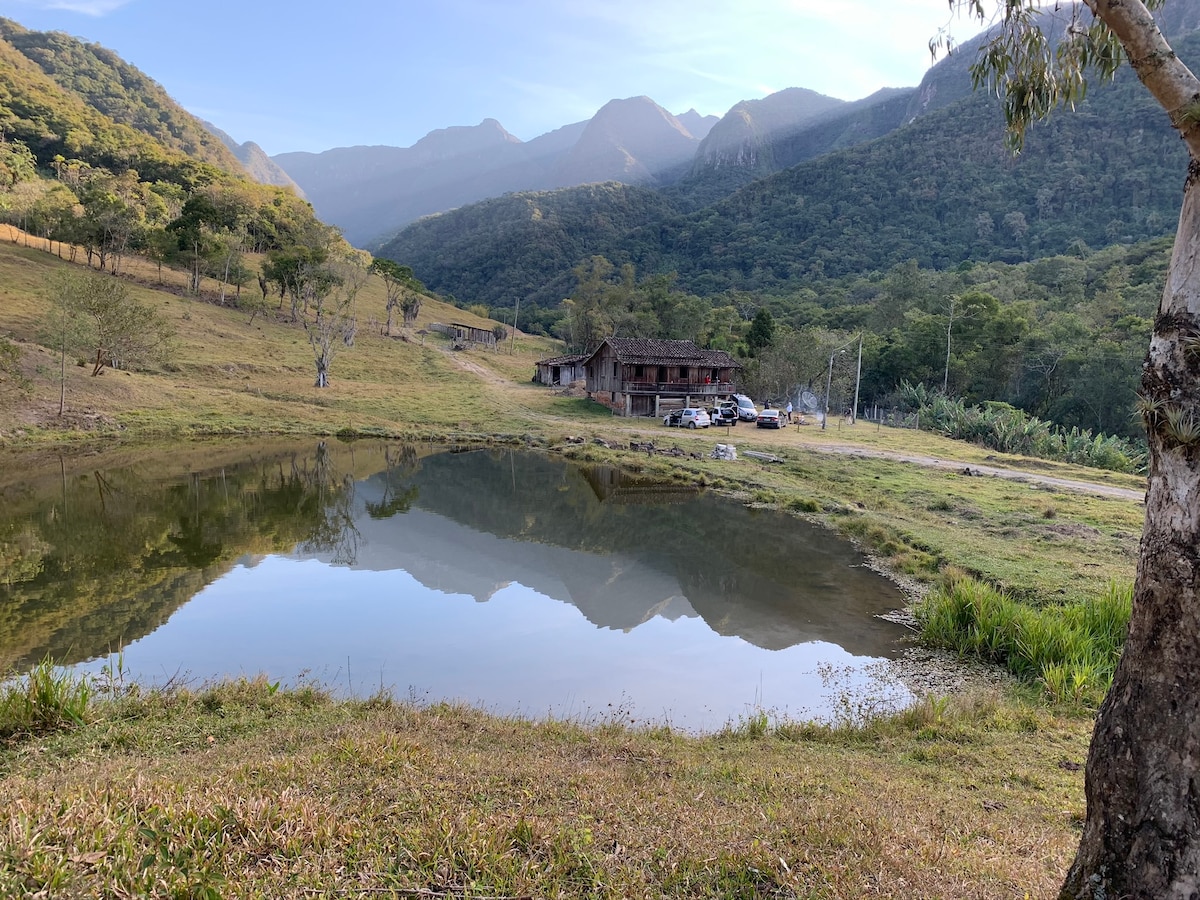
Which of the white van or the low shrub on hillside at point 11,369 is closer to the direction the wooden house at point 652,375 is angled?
the white van

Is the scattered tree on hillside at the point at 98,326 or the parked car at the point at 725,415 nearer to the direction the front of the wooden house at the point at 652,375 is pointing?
the parked car

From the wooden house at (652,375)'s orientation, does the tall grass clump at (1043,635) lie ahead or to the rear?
ahead

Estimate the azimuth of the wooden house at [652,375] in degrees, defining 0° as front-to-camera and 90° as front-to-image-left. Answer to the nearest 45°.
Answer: approximately 315°

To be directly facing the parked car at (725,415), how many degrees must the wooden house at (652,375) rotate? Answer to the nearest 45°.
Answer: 0° — it already faces it

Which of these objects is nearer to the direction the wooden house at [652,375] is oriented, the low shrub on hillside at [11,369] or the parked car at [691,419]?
the parked car

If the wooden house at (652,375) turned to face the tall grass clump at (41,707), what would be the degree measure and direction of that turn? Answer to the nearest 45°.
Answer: approximately 45° to its right

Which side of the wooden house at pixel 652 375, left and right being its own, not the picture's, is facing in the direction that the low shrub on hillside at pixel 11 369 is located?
right

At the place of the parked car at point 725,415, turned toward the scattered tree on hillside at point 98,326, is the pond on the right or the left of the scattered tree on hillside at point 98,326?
left
